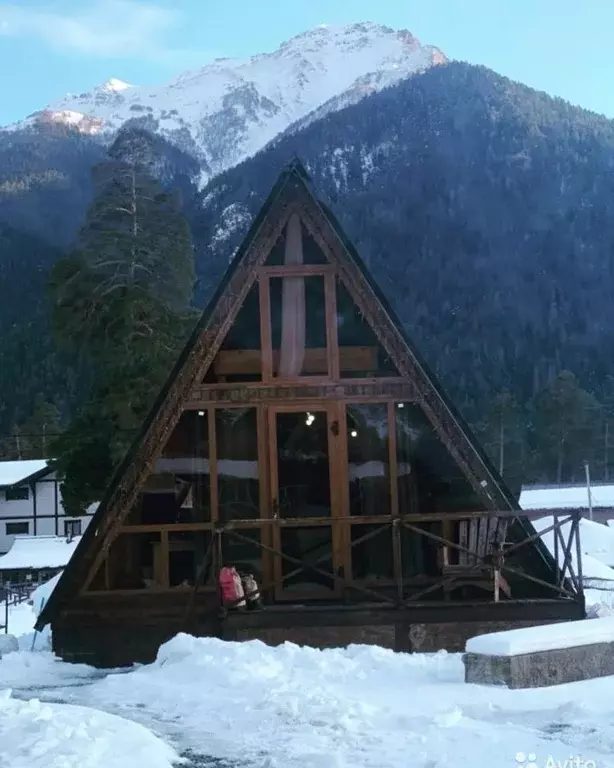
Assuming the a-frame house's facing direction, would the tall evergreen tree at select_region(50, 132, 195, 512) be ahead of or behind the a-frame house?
behind

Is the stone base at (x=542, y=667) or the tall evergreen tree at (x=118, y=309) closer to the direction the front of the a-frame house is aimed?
the stone base

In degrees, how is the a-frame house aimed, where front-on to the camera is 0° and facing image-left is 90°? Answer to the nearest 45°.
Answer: approximately 0°

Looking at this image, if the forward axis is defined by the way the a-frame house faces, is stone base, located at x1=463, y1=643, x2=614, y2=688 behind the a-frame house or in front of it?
in front
